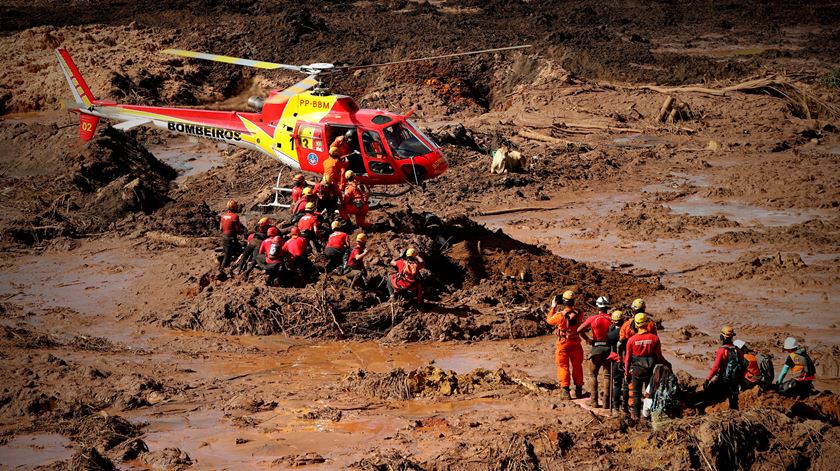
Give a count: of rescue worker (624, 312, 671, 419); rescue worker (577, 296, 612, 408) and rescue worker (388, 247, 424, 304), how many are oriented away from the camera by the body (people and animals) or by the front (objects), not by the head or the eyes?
3

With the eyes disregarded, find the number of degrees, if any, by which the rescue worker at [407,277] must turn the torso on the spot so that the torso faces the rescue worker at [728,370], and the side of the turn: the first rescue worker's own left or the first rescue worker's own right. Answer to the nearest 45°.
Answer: approximately 135° to the first rescue worker's own right

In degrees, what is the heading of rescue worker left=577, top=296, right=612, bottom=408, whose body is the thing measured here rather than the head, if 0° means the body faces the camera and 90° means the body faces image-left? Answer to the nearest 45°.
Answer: approximately 180°

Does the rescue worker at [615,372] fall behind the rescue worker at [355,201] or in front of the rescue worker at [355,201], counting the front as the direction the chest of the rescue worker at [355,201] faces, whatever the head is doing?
behind

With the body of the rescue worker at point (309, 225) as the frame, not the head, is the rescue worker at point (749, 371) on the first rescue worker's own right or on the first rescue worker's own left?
on the first rescue worker's own right

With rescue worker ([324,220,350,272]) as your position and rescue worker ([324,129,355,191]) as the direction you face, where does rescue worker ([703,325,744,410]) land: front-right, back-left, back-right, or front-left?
back-right

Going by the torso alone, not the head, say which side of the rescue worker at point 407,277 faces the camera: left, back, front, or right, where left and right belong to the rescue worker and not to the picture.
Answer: back

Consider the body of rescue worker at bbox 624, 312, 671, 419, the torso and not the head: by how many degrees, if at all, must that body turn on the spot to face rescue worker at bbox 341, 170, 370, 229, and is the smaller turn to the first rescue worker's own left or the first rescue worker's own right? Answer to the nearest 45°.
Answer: approximately 45° to the first rescue worker's own left

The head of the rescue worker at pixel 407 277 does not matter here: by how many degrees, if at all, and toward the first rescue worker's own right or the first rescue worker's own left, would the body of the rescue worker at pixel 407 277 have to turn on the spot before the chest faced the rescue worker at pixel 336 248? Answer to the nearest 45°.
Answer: approximately 45° to the first rescue worker's own left

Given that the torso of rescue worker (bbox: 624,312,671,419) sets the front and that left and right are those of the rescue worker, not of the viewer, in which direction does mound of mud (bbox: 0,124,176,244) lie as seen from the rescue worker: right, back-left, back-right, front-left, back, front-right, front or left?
front-left

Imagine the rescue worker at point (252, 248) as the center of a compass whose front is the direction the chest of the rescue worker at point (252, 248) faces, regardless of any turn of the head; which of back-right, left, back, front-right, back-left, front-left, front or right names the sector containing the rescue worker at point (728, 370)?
right

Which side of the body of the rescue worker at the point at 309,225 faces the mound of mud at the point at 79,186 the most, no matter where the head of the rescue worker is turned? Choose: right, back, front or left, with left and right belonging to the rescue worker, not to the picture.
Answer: left
